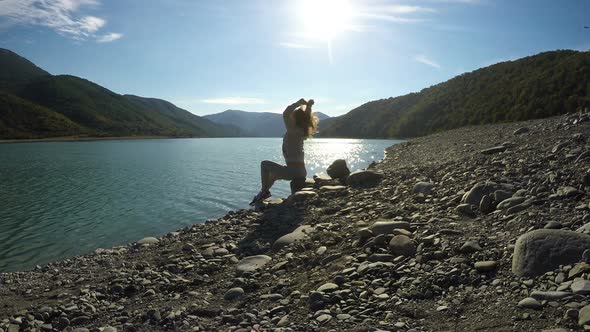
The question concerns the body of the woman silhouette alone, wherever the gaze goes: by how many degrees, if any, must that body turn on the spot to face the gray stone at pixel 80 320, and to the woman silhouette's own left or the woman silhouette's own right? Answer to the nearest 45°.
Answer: approximately 45° to the woman silhouette's own left

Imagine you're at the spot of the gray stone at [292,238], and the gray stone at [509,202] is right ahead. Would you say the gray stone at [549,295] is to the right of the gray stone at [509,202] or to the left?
right

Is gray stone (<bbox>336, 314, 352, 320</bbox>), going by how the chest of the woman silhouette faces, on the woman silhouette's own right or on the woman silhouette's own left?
on the woman silhouette's own left

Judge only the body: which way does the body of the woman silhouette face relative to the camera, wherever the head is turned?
to the viewer's left

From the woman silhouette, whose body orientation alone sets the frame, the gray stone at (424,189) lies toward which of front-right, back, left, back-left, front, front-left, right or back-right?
back-left

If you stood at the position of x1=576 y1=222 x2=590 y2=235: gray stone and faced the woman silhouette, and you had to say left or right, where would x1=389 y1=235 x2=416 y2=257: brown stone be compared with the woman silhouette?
left

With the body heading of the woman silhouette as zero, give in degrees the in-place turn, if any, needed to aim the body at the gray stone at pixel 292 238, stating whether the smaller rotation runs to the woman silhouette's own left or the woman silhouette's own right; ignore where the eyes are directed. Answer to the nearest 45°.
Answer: approximately 90° to the woman silhouette's own left
